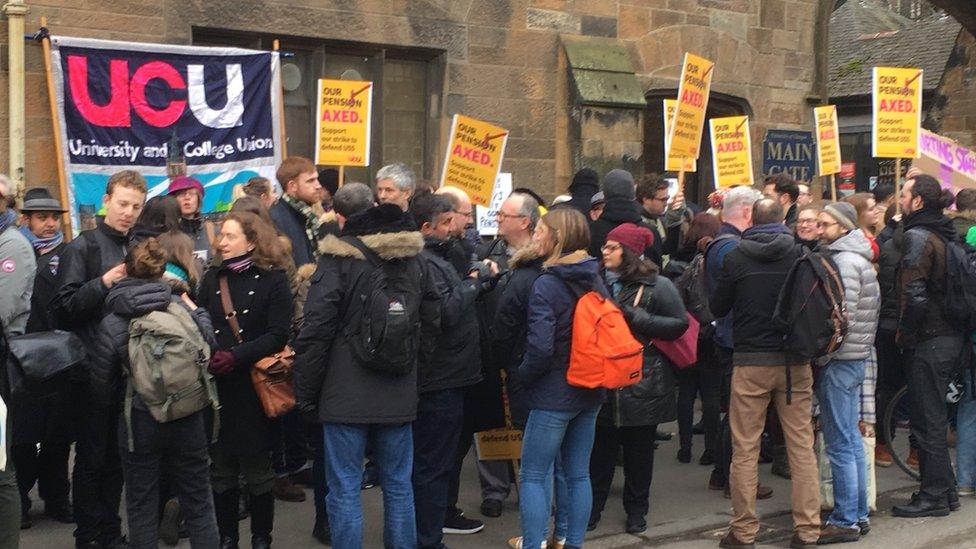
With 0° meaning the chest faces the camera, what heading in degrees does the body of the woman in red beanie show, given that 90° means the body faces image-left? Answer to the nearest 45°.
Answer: approximately 90°

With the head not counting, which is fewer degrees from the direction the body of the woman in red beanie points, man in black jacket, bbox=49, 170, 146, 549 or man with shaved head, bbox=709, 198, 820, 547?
the man in black jacket

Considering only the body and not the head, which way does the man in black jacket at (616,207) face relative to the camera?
away from the camera

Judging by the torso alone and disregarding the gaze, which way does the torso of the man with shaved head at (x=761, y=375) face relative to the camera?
away from the camera

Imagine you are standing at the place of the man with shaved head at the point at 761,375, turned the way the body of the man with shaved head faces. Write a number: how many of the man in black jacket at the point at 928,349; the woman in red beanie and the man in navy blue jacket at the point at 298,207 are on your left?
2

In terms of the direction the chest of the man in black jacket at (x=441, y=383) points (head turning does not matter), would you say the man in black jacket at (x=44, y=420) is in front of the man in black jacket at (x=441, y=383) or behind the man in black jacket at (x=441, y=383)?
behind

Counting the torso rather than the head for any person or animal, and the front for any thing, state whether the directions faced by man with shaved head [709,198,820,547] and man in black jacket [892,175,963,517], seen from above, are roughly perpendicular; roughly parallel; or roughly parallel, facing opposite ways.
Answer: roughly perpendicular

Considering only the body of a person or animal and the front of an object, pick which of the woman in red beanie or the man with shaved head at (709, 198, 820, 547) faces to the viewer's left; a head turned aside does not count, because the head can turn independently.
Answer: the woman in red beanie

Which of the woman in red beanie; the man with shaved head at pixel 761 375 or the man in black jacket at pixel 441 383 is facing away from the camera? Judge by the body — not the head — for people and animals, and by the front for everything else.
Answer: the man with shaved head

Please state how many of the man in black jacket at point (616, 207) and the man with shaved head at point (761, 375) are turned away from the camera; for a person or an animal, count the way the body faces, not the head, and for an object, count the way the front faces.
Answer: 2

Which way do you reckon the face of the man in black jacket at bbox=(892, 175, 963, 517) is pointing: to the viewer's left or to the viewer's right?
to the viewer's left

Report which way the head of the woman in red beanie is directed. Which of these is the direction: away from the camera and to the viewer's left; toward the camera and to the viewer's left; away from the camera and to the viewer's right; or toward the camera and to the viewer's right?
toward the camera and to the viewer's left

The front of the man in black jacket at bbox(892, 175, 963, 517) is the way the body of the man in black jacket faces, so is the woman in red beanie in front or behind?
in front
